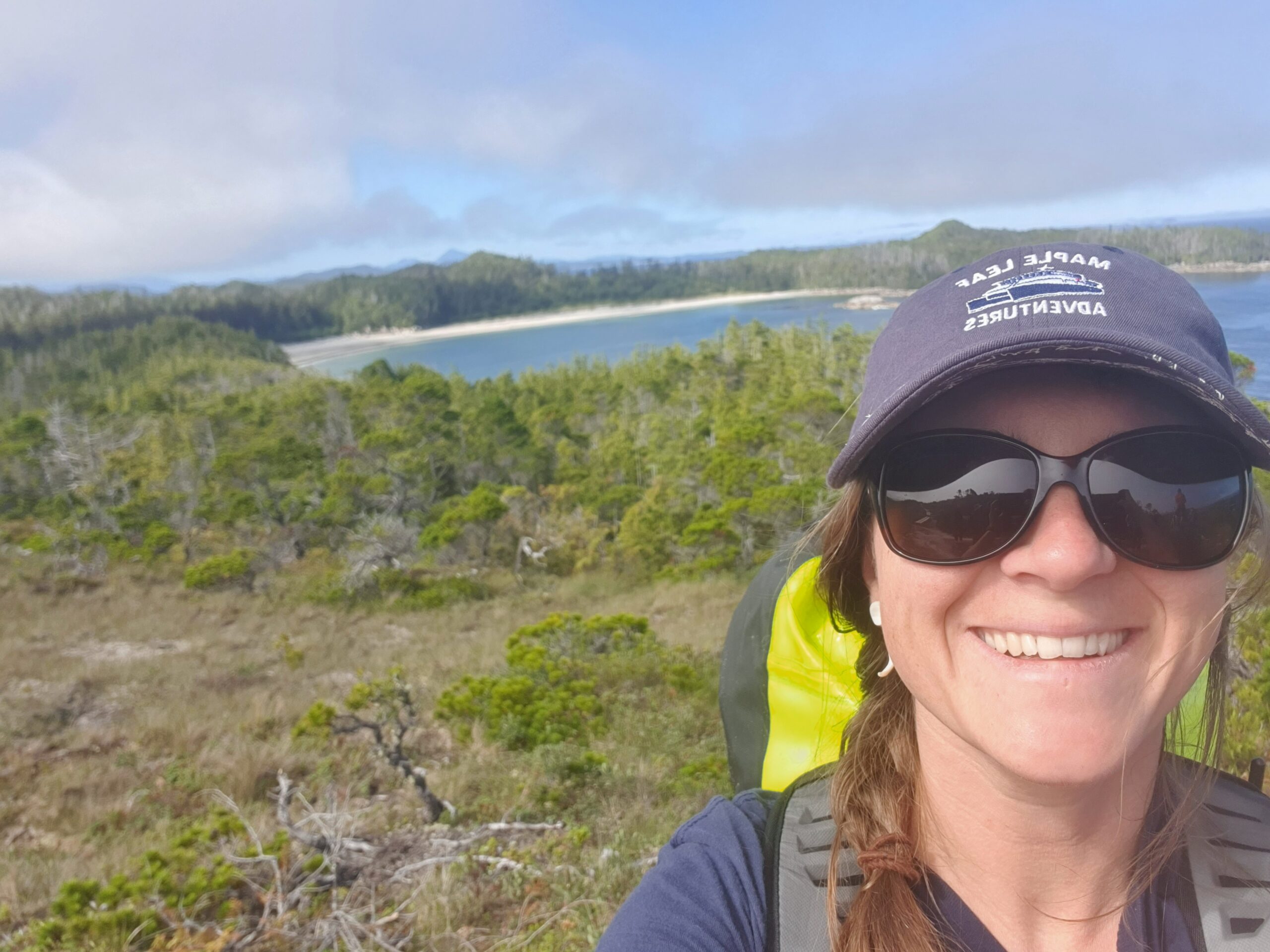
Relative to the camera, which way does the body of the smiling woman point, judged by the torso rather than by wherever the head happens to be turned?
toward the camera

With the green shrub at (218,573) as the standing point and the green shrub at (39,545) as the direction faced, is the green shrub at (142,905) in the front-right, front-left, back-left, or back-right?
back-left

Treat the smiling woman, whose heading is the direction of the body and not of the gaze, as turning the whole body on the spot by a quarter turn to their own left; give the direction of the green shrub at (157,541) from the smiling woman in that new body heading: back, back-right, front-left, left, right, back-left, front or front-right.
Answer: back-left

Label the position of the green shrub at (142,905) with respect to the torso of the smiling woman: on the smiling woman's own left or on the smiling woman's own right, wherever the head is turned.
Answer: on the smiling woman's own right

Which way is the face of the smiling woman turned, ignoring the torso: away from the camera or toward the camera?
toward the camera

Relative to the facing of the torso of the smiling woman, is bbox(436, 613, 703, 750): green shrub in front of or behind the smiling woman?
behind
